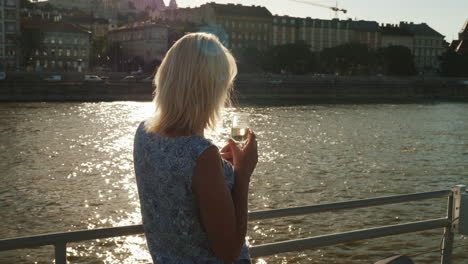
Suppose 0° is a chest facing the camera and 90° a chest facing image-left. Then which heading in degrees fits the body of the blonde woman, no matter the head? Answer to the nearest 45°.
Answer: approximately 225°

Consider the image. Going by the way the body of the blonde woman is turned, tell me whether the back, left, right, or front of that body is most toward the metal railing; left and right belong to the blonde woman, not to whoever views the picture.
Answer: front
